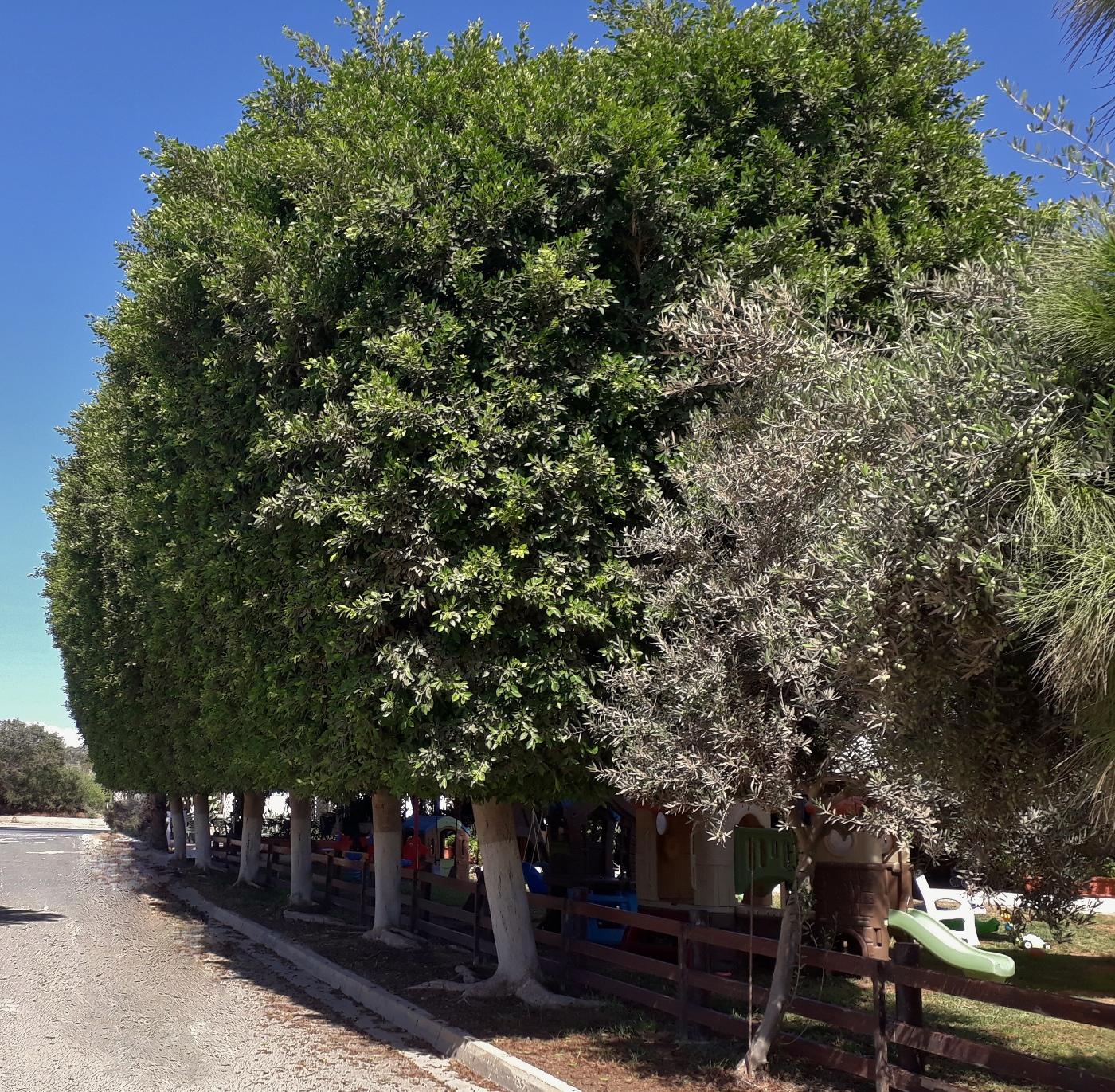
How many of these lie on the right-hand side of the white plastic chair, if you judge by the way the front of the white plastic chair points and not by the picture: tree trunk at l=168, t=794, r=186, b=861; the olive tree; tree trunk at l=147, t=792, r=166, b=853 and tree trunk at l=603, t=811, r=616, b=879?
1

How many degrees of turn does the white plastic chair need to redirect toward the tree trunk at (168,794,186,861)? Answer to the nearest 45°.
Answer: approximately 135° to its left

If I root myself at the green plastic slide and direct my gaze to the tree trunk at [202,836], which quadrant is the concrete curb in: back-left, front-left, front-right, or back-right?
front-left

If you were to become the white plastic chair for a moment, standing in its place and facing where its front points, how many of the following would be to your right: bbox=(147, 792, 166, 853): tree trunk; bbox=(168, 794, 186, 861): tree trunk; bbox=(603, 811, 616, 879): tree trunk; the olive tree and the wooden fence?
2

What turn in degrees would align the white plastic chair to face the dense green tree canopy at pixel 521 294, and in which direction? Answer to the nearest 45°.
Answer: approximately 180°

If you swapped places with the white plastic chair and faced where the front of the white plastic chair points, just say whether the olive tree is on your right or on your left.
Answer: on your right

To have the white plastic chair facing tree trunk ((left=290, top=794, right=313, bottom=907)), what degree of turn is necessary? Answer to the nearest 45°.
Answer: approximately 180°

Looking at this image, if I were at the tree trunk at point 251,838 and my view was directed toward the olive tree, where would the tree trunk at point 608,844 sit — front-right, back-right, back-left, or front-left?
front-left

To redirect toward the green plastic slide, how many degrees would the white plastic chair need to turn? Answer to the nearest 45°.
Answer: approximately 90° to its right

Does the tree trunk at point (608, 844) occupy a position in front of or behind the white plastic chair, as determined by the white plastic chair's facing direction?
behind
